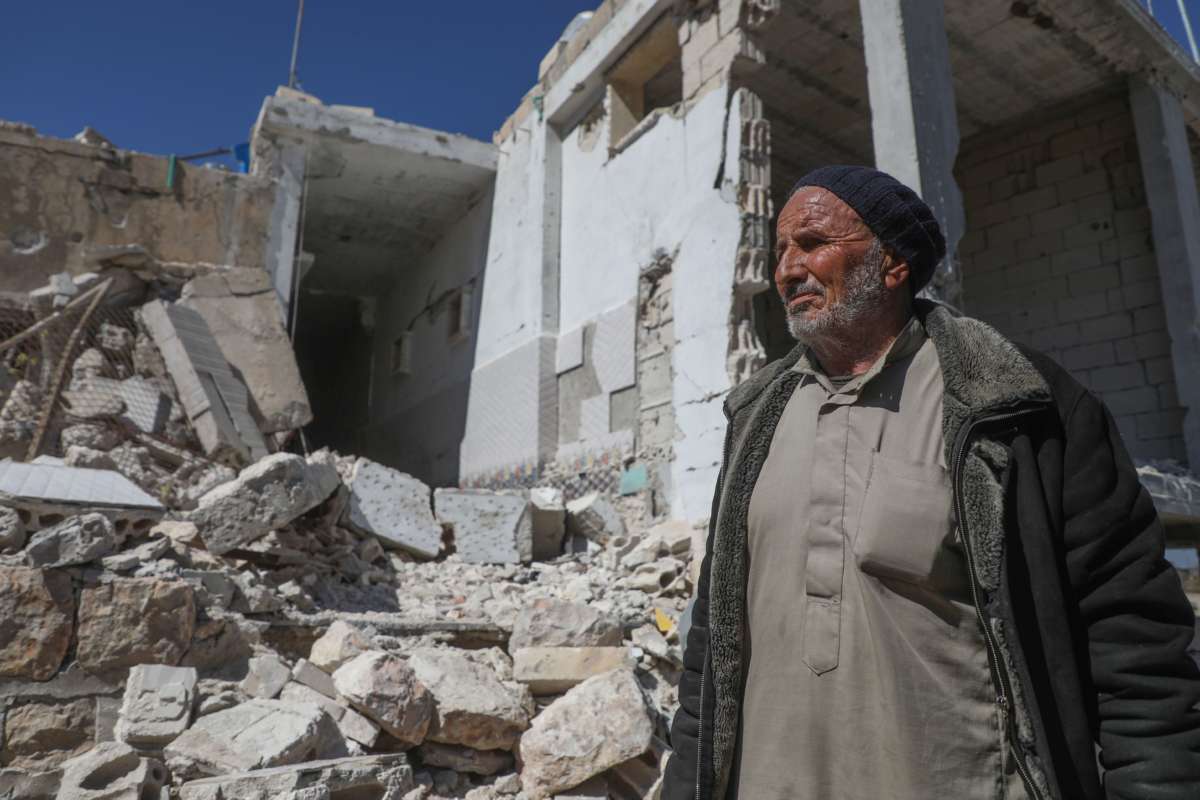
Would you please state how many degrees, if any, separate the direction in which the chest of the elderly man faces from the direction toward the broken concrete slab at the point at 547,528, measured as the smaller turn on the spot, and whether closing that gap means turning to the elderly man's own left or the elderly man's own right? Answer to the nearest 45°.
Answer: approximately 90° to the elderly man's own right

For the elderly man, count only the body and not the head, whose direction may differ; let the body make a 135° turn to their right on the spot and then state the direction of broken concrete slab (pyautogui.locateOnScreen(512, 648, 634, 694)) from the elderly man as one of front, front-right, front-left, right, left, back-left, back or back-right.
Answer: front-left

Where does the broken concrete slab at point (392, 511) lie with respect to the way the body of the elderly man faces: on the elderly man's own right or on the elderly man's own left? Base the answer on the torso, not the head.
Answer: on the elderly man's own right

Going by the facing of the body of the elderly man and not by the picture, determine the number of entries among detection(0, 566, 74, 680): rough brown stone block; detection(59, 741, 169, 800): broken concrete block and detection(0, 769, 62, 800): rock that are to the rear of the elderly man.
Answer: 0

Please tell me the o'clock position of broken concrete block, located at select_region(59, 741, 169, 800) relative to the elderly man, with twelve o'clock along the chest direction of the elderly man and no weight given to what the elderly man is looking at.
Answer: The broken concrete block is roughly at 2 o'clock from the elderly man.

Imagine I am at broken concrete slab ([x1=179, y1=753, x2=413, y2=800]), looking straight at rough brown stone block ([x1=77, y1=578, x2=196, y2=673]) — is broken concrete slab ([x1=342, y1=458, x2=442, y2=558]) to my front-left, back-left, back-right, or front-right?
front-right

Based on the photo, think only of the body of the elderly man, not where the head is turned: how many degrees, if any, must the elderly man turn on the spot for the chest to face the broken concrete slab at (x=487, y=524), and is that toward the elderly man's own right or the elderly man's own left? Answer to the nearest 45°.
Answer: approximately 90° to the elderly man's own right

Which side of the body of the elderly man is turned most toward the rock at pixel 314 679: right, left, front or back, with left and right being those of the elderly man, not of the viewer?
right

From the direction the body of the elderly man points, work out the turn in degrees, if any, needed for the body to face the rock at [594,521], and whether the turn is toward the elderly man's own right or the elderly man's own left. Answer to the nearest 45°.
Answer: approximately 90° to the elderly man's own right

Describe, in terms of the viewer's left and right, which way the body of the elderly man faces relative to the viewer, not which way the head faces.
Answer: facing the viewer and to the left of the viewer

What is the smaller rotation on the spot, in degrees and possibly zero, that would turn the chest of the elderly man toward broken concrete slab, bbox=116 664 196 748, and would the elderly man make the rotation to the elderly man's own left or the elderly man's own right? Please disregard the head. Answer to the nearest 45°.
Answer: approximately 45° to the elderly man's own right

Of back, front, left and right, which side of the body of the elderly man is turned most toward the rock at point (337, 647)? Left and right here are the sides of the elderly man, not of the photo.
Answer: right

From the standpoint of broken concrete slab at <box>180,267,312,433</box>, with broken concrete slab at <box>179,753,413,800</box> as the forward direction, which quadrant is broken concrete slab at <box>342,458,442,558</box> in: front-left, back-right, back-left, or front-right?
front-left
